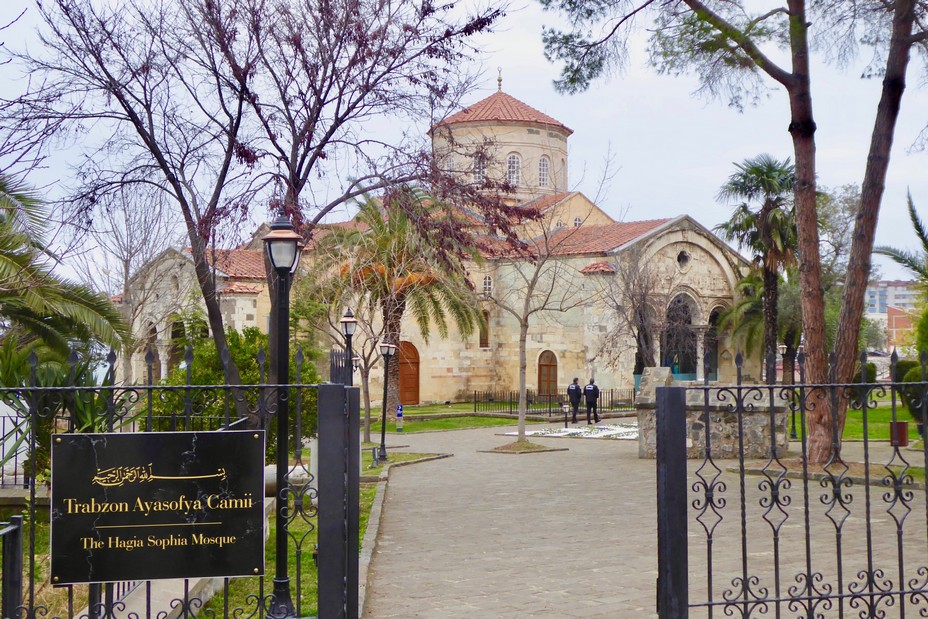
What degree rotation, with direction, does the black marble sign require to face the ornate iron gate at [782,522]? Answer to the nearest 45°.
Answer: approximately 90° to its left

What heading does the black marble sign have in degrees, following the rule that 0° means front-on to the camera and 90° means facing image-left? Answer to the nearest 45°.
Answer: approximately 0°

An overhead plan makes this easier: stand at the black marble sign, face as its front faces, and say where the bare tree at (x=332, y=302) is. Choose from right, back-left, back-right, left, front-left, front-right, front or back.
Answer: back
